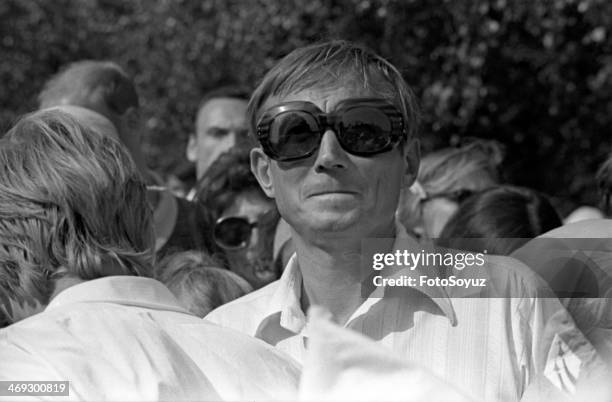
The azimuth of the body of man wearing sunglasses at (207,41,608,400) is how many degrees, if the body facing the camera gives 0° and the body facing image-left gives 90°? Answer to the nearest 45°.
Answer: approximately 0°

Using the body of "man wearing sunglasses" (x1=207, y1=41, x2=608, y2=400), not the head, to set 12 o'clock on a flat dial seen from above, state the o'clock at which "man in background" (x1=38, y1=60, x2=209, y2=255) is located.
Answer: The man in background is roughly at 5 o'clock from the man wearing sunglasses.

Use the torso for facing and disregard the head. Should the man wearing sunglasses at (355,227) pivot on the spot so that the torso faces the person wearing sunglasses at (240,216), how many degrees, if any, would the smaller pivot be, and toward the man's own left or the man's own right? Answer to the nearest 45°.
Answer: approximately 180°
